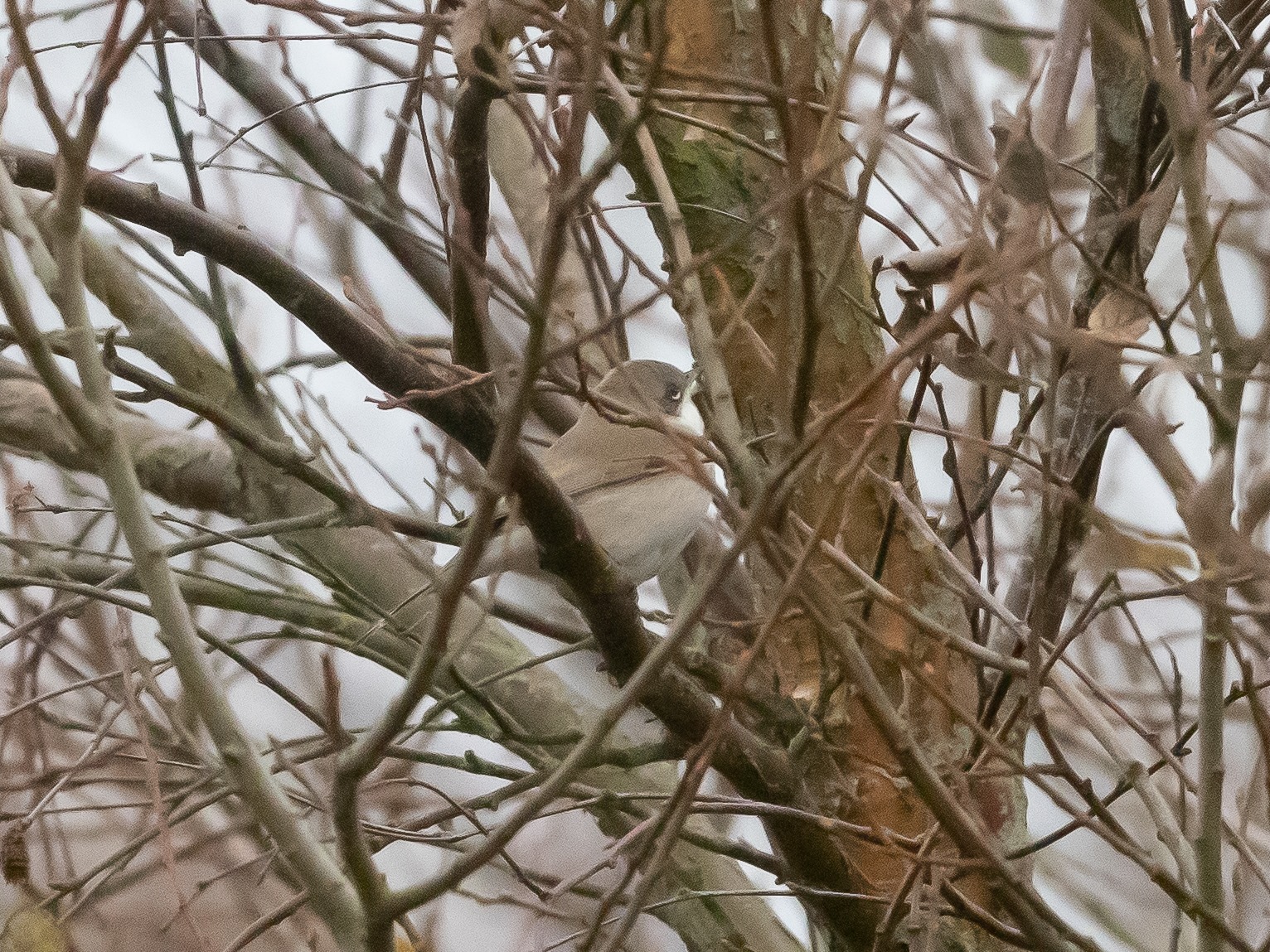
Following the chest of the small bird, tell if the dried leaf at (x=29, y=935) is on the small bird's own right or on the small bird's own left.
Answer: on the small bird's own right

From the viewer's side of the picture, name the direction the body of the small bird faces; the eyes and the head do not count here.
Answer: to the viewer's right
